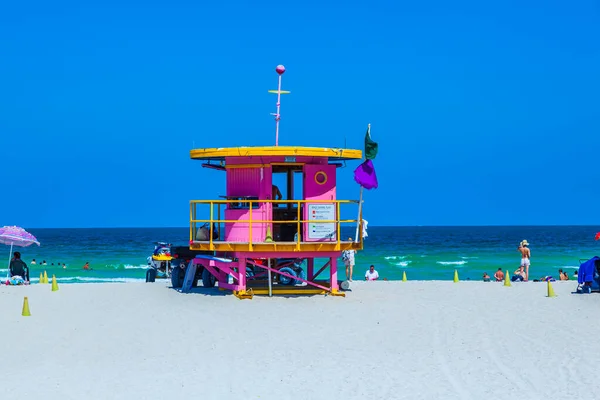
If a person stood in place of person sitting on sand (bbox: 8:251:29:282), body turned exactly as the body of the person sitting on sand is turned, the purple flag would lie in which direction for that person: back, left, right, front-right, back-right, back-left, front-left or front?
back-right

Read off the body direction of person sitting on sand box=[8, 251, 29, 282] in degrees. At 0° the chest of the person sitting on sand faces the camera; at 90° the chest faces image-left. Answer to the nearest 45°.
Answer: approximately 180°

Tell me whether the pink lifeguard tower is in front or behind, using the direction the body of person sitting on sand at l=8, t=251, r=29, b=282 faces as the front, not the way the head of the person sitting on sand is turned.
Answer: behind
